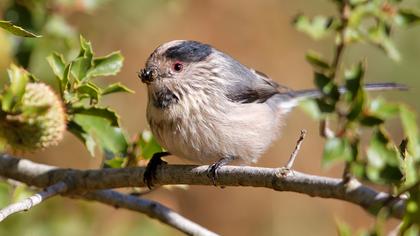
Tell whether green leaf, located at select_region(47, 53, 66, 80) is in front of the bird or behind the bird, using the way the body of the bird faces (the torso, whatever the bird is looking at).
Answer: in front

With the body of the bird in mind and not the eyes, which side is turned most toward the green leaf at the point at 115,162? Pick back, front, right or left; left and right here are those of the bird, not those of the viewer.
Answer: front

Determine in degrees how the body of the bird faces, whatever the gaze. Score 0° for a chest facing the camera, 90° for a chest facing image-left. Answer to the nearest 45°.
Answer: approximately 45°

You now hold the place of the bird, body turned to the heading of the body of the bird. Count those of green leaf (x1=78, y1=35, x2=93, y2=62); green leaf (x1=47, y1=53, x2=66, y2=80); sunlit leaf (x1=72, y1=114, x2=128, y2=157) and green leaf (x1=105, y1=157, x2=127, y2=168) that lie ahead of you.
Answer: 4

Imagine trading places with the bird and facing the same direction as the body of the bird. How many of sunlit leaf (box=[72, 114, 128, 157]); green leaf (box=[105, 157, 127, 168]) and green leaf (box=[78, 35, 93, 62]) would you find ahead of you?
3
